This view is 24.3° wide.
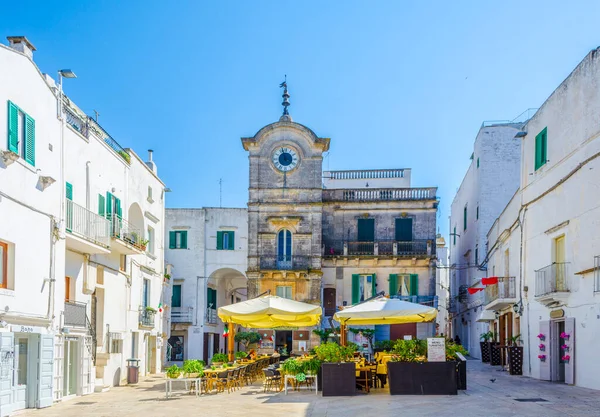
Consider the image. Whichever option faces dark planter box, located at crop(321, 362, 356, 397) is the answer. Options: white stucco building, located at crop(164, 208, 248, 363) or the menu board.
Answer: the white stucco building

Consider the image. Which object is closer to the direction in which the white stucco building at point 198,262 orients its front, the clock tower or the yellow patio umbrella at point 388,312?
the yellow patio umbrella

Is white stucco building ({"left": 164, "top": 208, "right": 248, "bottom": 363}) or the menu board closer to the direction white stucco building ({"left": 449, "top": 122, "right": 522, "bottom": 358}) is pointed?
the white stucco building

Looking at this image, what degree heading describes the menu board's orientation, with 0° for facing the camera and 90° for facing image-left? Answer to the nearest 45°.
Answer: approximately 0°

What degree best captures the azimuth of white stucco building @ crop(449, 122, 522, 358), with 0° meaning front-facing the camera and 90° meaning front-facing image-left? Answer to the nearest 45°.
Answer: approximately 90°

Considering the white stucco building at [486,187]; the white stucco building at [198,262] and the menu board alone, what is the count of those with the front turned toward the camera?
2

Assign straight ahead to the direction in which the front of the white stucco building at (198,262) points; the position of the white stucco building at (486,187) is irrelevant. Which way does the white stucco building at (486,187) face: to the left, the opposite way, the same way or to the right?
to the right

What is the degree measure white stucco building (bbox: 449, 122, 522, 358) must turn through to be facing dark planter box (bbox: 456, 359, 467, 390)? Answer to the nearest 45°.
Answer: approximately 90° to its left

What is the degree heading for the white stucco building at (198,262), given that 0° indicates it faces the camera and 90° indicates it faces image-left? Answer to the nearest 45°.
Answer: approximately 0°

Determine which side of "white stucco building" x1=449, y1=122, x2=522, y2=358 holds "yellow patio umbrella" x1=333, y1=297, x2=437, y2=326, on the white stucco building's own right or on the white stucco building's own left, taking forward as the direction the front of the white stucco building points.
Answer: on the white stucco building's own left

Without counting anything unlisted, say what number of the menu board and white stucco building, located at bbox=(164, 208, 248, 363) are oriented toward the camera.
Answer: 2

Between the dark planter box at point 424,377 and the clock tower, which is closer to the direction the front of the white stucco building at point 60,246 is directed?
the dark planter box
